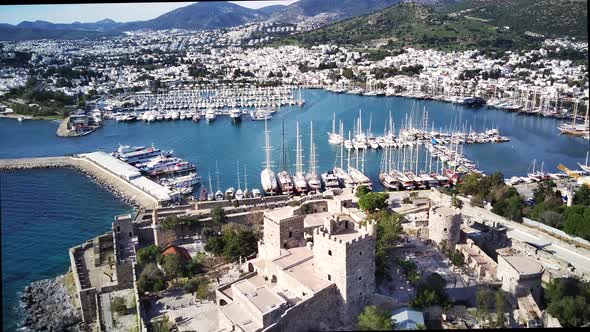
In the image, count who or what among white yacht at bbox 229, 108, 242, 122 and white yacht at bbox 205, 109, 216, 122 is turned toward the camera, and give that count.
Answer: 2

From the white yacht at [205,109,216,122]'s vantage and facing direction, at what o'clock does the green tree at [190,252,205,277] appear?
The green tree is roughly at 12 o'clock from the white yacht.

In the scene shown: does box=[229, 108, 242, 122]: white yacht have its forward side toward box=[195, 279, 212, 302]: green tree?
yes

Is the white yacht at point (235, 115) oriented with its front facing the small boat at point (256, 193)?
yes

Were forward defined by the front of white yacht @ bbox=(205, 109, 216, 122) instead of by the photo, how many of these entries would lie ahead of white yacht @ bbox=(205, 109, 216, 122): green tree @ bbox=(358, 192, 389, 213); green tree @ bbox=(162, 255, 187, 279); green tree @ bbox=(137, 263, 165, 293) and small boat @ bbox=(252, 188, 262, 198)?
4
